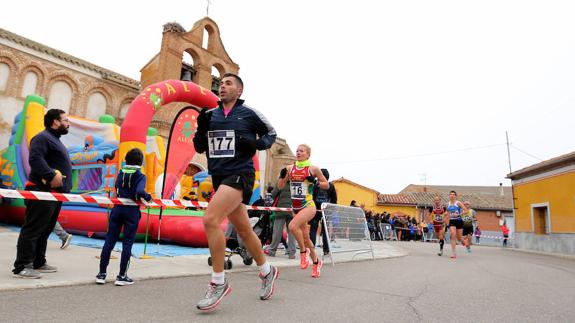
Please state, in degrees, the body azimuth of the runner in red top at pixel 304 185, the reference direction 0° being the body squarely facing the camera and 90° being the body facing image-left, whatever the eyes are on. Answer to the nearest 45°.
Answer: approximately 45°

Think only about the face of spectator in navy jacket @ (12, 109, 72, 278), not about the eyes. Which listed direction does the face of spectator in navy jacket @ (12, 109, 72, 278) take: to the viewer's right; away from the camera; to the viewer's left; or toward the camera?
to the viewer's right

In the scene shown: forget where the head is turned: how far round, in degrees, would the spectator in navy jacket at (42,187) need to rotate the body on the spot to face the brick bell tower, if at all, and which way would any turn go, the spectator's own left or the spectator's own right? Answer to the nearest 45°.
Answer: approximately 90° to the spectator's own left

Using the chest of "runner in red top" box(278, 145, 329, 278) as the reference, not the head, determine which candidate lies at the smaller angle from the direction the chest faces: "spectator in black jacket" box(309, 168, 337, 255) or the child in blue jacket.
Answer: the child in blue jacket

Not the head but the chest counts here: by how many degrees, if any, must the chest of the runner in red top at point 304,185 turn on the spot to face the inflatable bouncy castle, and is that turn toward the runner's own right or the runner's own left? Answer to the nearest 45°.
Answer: approximately 90° to the runner's own right

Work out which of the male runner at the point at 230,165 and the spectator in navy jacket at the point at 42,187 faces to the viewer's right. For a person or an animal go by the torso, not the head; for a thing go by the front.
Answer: the spectator in navy jacket

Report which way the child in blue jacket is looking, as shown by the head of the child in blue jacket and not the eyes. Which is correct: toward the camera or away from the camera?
away from the camera

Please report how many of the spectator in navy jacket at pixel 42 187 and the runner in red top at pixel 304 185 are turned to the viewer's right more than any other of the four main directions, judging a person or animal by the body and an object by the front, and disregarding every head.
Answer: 1

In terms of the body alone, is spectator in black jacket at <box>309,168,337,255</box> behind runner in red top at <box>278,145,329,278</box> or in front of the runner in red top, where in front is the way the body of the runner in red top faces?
behind

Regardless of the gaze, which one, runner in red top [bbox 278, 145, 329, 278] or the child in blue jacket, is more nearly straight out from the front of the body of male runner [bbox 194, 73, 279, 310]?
the child in blue jacket

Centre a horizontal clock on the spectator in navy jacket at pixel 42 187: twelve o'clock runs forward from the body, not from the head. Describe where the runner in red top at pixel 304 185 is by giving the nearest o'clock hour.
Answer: The runner in red top is roughly at 12 o'clock from the spectator in navy jacket.

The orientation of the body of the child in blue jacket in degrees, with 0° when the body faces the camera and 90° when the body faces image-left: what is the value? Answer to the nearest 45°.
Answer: approximately 225°
